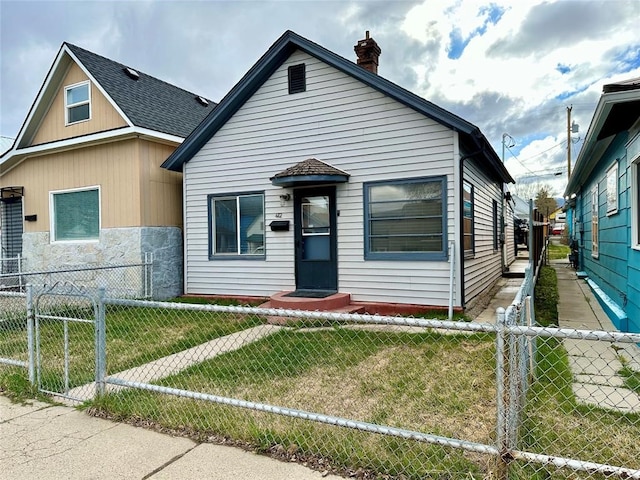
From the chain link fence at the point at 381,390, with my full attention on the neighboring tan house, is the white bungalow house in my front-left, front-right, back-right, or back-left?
front-right

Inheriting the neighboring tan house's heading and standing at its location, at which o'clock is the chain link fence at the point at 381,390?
The chain link fence is roughly at 10 o'clock from the neighboring tan house.

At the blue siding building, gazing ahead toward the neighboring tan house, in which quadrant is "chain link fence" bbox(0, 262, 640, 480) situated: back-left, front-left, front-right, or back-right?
front-left

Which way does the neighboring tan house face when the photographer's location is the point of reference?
facing the viewer and to the left of the viewer

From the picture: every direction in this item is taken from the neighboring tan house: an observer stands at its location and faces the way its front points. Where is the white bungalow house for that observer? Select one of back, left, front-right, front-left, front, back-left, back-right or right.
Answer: left

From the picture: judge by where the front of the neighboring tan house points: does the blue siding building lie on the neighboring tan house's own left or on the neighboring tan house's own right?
on the neighboring tan house's own left
